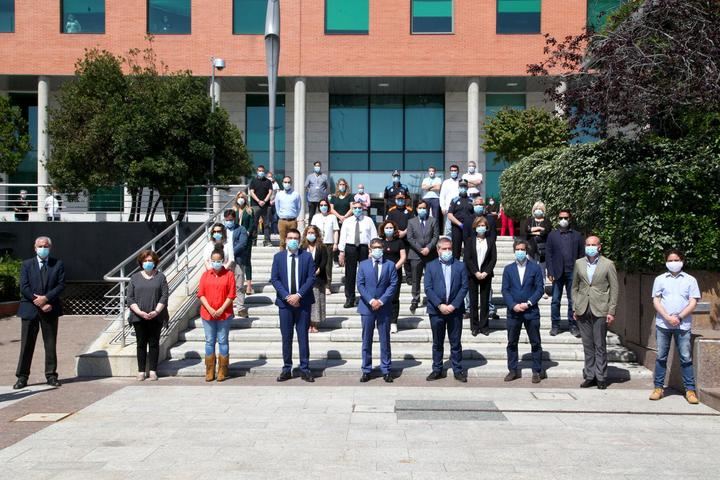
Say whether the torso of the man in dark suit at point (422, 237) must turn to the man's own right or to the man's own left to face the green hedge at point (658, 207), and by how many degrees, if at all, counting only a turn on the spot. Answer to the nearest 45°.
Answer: approximately 45° to the man's own left

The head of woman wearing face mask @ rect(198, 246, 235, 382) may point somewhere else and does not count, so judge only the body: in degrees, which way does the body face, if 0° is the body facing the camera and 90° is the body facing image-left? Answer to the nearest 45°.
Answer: approximately 0°

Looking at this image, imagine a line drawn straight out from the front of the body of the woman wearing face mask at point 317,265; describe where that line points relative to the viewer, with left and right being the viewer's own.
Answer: facing the viewer

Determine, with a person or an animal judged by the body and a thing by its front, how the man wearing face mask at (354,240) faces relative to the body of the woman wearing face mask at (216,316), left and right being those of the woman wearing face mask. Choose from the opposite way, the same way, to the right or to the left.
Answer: the same way

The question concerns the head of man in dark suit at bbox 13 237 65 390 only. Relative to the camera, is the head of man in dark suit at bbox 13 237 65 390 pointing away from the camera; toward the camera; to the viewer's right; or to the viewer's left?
toward the camera

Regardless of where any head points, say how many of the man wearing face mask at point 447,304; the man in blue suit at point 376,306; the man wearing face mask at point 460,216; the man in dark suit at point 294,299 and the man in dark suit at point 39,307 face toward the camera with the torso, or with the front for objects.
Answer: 5

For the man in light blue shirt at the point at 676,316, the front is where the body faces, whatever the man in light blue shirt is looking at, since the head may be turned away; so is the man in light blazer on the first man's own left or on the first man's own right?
on the first man's own right

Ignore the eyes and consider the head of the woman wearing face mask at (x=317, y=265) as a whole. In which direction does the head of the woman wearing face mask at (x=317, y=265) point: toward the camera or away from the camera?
toward the camera

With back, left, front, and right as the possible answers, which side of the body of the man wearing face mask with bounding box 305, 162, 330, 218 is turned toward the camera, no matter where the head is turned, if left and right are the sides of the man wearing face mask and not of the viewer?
front

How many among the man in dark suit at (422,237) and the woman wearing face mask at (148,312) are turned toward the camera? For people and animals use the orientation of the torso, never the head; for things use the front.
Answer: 2

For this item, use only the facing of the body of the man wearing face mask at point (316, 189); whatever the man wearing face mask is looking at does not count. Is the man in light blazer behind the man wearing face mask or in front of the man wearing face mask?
in front

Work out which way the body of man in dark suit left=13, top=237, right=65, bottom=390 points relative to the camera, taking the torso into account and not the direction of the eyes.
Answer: toward the camera

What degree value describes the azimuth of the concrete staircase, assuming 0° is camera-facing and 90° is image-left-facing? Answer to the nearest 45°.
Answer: approximately 0°

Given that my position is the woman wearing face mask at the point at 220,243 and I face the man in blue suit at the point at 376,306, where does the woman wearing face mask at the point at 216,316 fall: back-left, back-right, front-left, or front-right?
front-right

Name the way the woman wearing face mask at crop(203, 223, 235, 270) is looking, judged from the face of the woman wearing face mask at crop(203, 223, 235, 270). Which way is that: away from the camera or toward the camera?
toward the camera

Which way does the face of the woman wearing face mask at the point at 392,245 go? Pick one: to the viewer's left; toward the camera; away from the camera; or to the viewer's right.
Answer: toward the camera

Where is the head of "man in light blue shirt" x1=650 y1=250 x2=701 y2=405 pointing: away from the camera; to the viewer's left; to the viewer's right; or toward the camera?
toward the camera
